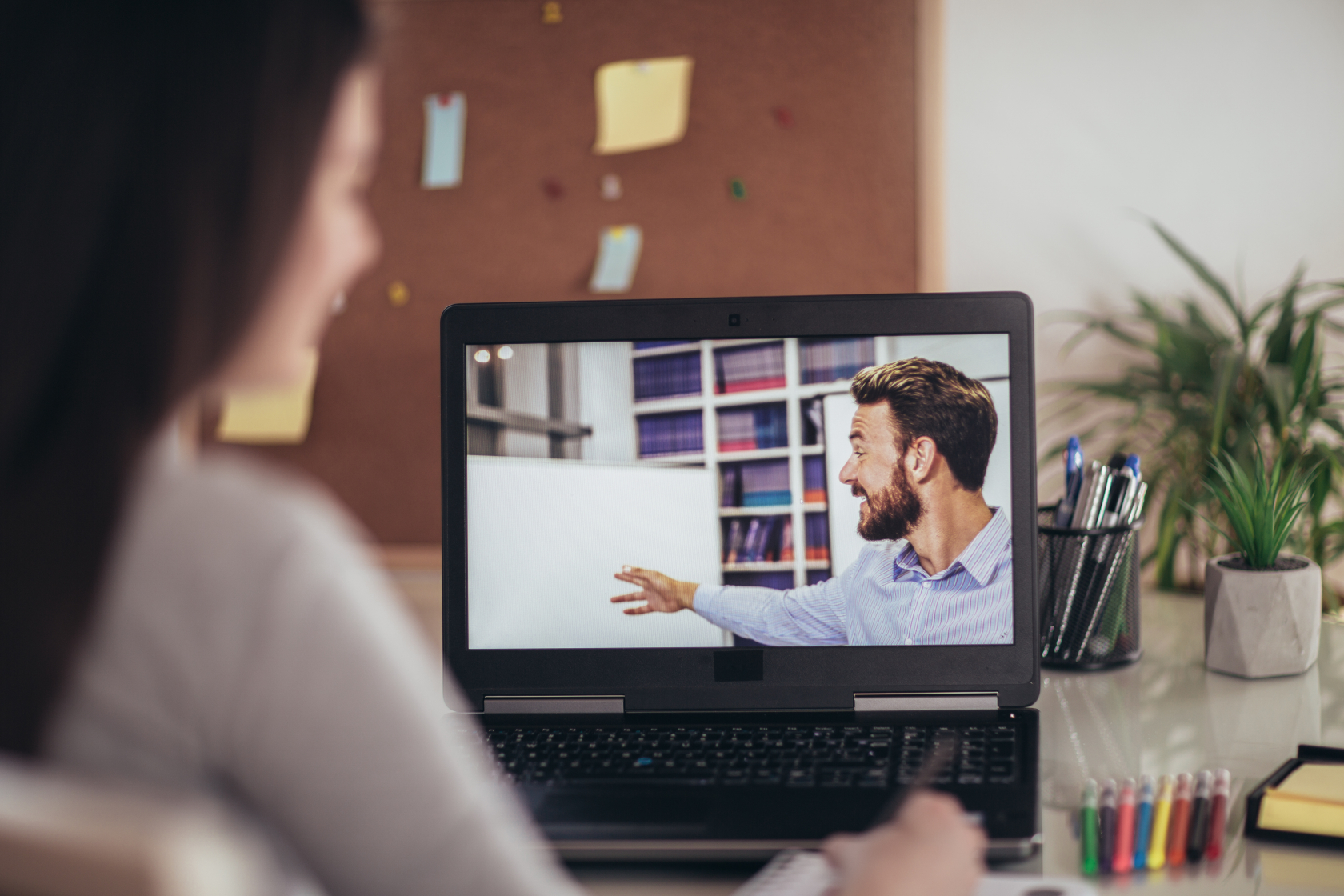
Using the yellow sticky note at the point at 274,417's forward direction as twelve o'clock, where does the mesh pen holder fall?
The mesh pen holder is roughly at 11 o'clock from the yellow sticky note.

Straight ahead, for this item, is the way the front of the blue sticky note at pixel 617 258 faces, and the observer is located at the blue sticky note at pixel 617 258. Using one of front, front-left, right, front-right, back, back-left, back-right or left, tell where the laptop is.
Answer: front

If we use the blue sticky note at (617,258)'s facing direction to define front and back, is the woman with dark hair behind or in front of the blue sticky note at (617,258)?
in front

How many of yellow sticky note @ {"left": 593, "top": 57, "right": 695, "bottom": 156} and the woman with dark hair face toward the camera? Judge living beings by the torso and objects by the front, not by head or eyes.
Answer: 1

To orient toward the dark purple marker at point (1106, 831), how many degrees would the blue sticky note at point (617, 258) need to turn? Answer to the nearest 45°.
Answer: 0° — it already faces it

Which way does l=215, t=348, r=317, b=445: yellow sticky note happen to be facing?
toward the camera

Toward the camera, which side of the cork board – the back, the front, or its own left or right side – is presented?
front

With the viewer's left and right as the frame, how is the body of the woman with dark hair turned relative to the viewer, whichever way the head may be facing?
facing away from the viewer and to the right of the viewer

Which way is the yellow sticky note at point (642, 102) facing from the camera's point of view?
toward the camera

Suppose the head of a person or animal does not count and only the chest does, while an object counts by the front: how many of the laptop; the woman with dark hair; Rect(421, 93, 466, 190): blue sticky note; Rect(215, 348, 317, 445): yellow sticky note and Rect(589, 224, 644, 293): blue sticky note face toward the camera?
4

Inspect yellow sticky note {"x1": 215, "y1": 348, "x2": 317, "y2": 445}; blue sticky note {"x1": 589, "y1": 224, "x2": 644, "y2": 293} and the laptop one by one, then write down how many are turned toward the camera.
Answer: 3

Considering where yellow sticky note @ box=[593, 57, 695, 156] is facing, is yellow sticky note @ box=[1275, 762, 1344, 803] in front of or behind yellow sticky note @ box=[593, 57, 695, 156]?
in front

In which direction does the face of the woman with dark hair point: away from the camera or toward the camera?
away from the camera

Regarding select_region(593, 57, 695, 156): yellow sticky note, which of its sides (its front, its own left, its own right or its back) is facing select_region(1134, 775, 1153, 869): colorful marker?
front
